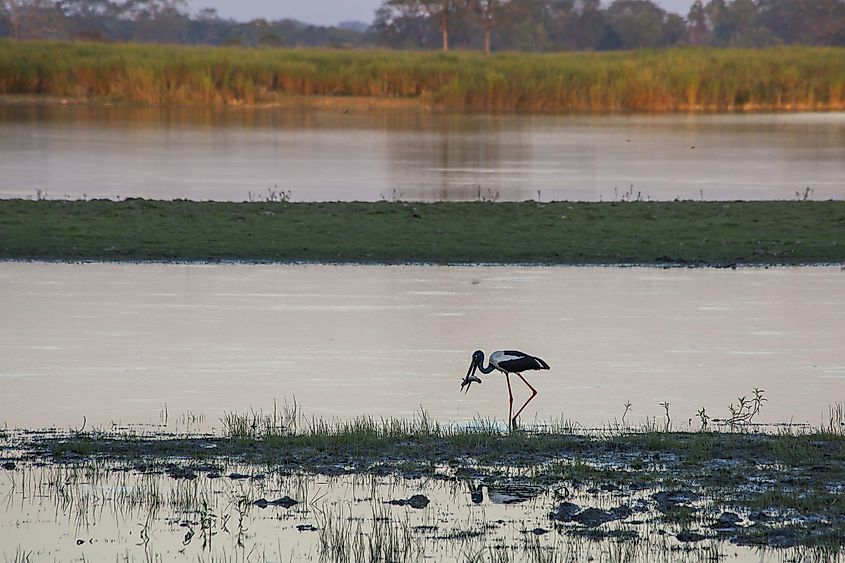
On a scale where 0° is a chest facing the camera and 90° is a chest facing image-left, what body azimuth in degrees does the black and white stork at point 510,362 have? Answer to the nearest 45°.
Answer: approximately 90°

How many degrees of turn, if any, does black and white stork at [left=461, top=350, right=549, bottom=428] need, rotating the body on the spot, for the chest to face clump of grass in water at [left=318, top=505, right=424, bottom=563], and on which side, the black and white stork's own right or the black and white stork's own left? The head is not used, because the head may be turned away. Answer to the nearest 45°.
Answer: approximately 90° to the black and white stork's own left
